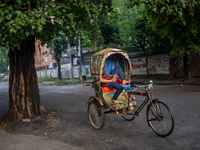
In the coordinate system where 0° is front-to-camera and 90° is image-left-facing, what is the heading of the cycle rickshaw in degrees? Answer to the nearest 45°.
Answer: approximately 315°
